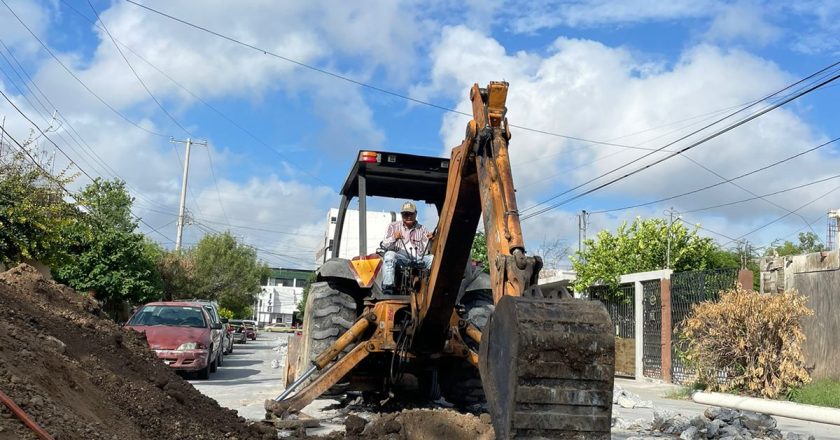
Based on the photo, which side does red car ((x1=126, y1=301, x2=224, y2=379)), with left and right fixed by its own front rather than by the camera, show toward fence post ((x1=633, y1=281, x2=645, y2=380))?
left

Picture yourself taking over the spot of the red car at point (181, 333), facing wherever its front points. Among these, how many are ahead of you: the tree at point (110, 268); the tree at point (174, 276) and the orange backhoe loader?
1

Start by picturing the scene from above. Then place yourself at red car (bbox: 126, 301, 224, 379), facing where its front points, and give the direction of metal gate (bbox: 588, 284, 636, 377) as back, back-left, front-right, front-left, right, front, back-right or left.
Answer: left

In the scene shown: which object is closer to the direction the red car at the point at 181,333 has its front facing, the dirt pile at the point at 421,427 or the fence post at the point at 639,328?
the dirt pile

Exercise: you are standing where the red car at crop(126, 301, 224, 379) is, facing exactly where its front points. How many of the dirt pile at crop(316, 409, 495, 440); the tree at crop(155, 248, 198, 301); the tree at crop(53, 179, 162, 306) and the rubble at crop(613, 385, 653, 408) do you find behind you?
2

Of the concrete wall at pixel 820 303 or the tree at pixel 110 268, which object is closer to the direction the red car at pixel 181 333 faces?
the concrete wall

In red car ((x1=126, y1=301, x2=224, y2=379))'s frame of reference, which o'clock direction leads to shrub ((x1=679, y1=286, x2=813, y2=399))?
The shrub is roughly at 10 o'clock from the red car.

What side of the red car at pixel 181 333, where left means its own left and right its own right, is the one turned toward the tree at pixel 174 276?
back

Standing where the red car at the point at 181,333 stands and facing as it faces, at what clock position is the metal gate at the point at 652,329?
The metal gate is roughly at 9 o'clock from the red car.

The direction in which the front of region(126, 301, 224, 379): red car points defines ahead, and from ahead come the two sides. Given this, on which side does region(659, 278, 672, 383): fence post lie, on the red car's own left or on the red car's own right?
on the red car's own left

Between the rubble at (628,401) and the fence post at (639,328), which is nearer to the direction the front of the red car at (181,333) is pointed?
the rubble

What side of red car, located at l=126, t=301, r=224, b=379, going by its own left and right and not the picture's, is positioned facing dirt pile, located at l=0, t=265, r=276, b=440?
front

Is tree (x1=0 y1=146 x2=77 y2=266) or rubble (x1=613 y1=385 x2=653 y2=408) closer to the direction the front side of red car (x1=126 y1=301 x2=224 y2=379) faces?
the rubble

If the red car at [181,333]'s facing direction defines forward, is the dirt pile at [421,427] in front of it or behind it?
in front

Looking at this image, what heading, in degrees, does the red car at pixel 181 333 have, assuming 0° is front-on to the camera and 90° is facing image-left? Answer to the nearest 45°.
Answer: approximately 0°
